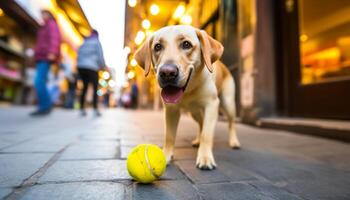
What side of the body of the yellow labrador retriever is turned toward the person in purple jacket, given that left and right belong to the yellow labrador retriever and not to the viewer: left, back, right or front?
right

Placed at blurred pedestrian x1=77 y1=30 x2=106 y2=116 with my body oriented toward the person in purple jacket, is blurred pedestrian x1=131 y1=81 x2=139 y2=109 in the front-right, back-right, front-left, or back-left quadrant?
back-right

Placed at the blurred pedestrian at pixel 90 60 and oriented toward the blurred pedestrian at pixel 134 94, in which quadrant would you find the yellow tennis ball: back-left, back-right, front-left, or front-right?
back-right

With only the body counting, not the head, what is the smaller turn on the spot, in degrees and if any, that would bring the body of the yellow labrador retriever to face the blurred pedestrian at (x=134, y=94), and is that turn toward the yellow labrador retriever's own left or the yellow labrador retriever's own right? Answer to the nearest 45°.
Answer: approximately 135° to the yellow labrador retriever's own right

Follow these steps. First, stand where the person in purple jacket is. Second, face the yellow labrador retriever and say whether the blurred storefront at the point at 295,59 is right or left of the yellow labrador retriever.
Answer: left

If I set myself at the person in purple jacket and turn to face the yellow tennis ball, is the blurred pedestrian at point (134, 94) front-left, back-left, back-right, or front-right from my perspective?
back-left
